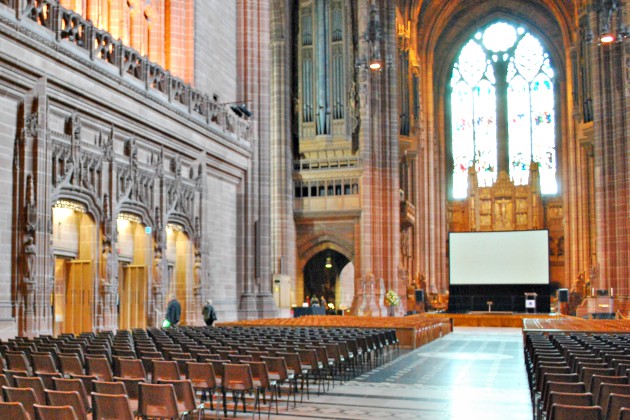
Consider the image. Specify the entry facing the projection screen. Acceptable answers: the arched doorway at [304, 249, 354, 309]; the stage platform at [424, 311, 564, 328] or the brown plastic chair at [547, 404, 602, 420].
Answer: the brown plastic chair

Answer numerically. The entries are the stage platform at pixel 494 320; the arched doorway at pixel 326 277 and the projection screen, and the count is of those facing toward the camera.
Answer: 3

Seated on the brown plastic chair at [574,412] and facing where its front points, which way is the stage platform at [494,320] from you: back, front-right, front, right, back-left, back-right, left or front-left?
front

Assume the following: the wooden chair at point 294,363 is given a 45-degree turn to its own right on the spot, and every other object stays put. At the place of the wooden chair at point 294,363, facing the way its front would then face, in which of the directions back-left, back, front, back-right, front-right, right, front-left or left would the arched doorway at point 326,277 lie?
left

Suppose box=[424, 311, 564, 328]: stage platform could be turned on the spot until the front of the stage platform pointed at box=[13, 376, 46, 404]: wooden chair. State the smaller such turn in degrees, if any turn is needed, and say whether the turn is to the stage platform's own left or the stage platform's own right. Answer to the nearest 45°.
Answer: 0° — it already faces it

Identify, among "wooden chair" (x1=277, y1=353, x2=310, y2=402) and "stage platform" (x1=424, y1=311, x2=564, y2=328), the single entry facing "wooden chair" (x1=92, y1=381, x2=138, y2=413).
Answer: the stage platform

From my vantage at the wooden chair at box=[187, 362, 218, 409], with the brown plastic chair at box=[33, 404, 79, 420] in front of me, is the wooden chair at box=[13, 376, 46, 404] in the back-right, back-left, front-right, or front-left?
front-right

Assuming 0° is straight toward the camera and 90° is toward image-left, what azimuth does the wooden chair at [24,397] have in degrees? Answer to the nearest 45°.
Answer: approximately 225°

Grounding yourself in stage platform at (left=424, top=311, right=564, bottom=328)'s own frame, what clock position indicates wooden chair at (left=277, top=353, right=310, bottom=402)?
The wooden chair is roughly at 12 o'clock from the stage platform.

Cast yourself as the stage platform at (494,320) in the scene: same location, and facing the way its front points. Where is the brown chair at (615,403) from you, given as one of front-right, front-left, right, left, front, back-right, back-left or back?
front

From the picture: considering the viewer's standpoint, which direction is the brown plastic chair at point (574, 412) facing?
facing away from the viewer

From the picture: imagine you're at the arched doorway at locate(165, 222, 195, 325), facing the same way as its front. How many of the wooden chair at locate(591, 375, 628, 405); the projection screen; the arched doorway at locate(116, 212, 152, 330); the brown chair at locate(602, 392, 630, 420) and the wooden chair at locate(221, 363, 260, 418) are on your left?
1

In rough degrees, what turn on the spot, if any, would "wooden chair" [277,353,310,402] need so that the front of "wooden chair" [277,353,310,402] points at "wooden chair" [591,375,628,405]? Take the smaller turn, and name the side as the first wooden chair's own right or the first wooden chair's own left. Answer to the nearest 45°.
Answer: approximately 90° to the first wooden chair's own right

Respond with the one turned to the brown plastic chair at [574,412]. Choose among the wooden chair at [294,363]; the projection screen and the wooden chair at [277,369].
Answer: the projection screen

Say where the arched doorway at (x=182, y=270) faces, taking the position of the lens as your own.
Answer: facing the viewer and to the right of the viewer

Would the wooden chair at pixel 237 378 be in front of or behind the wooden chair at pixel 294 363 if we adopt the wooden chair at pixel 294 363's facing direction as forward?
behind

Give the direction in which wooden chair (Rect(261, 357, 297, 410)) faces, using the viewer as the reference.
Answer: facing away from the viewer and to the right of the viewer

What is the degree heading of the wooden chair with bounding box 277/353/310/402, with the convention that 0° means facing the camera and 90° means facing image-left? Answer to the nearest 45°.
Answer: approximately 225°

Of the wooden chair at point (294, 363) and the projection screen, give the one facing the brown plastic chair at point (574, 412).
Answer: the projection screen

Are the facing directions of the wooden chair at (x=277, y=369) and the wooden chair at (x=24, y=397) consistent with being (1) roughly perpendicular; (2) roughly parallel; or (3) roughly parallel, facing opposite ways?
roughly parallel

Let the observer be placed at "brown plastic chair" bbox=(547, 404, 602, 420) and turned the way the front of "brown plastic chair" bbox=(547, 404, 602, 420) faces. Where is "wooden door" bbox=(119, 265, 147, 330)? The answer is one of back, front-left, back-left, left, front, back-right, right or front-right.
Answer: front-left

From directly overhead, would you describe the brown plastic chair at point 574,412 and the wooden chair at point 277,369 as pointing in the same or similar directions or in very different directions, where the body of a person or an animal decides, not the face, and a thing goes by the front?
same or similar directions

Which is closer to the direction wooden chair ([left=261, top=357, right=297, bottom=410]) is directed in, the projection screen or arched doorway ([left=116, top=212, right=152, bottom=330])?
the projection screen

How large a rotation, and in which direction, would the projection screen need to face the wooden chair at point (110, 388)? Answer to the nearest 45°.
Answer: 0° — it already faces it

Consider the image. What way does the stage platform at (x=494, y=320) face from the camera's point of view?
toward the camera
